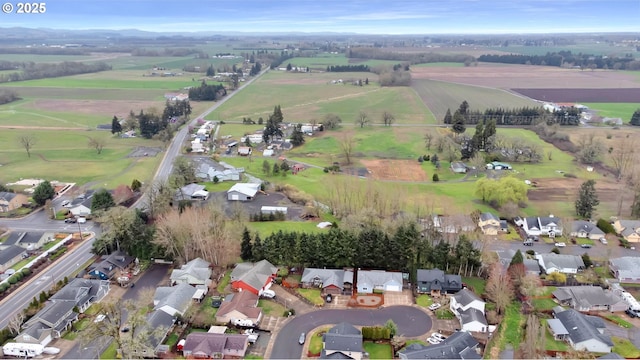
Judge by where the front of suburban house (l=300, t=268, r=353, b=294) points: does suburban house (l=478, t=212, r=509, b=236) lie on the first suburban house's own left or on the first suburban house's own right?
on the first suburban house's own left

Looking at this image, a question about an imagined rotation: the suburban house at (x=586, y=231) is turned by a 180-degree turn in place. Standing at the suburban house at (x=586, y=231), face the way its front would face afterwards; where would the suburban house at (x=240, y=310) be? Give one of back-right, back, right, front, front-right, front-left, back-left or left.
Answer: back-left

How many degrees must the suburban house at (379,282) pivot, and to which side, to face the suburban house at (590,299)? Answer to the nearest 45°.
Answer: approximately 90° to its left

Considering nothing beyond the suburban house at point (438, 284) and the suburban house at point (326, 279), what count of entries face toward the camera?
2

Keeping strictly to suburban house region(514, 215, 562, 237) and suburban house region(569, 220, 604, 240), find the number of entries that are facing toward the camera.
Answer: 2

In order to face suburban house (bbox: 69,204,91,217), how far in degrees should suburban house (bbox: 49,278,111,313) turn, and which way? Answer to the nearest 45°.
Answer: approximately 135° to its left

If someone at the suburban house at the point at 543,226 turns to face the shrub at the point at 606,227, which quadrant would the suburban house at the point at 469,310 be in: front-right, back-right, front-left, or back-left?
back-right

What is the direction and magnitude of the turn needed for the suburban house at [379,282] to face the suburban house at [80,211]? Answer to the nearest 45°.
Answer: approximately 90° to its right

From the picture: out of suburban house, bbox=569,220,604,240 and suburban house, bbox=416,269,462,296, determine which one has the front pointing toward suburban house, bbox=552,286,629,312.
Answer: suburban house, bbox=569,220,604,240

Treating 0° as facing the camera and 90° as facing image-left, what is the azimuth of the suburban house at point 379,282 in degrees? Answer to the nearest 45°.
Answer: approximately 0°

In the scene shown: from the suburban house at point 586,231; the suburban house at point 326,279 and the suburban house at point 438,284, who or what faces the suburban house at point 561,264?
the suburban house at point 586,231

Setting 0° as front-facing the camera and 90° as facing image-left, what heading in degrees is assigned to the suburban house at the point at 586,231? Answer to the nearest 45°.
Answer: approximately 0°

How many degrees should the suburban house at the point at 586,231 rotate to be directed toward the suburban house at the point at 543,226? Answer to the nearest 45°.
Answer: approximately 90° to its right
